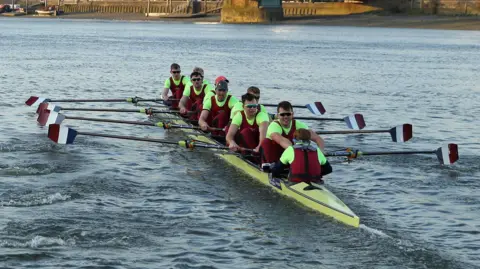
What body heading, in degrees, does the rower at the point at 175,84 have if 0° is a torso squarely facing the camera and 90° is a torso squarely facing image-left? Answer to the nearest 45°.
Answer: approximately 0°

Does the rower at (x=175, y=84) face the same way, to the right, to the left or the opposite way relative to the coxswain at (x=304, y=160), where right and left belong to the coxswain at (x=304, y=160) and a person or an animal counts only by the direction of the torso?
the opposite way

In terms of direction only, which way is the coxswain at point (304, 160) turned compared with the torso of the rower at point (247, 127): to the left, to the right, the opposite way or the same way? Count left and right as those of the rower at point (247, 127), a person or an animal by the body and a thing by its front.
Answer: the opposite way

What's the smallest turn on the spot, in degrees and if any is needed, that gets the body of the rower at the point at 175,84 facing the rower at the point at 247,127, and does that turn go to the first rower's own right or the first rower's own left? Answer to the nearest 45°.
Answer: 0° — they already face them

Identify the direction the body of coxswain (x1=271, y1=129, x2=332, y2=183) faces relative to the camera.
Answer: away from the camera

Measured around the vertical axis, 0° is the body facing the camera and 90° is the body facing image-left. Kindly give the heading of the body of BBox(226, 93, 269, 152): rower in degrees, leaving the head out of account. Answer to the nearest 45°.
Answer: approximately 0°
